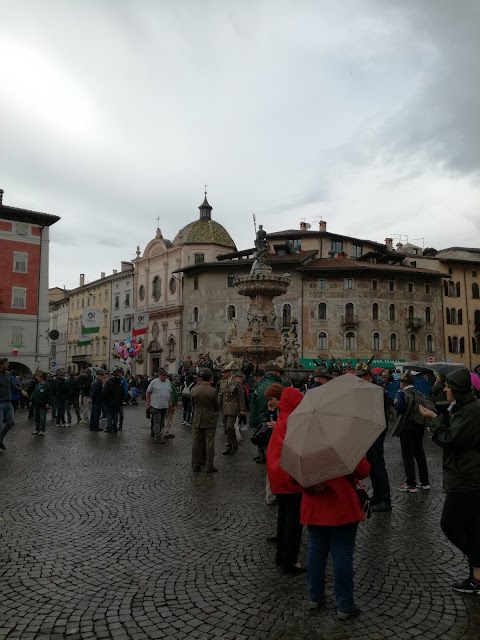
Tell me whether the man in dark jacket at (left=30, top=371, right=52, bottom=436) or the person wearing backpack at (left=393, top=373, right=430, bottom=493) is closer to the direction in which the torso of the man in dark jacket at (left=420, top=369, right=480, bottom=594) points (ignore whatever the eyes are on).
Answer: the man in dark jacket

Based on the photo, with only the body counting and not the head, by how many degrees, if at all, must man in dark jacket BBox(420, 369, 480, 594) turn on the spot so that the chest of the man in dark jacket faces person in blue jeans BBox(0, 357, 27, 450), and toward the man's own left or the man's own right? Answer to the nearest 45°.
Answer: approximately 45° to the man's own right

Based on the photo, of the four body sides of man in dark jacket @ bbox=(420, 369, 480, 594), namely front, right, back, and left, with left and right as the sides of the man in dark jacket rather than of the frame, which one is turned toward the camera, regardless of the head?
left

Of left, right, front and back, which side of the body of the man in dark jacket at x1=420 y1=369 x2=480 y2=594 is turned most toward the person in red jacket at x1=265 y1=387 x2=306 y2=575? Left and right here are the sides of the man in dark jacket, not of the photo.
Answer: front

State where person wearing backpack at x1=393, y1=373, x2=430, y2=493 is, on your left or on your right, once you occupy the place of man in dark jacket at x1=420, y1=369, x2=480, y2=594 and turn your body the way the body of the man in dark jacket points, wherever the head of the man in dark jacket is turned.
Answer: on your right

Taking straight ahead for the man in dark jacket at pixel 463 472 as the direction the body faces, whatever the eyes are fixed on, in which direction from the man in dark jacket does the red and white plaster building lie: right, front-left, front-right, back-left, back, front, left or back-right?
front-right

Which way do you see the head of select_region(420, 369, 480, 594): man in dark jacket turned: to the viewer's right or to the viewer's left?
to the viewer's left

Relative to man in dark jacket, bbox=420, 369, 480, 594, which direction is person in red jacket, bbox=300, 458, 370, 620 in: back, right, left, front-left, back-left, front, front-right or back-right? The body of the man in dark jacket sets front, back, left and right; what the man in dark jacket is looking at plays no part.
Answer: front-left

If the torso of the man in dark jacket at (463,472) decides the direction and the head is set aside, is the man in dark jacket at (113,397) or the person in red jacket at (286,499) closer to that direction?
the person in red jacket
